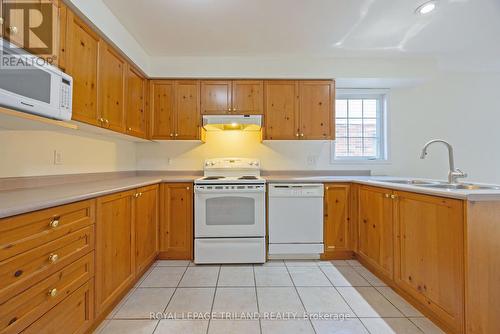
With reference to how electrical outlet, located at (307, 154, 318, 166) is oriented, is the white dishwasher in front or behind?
in front

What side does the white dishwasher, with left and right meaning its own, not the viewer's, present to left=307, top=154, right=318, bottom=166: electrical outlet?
back

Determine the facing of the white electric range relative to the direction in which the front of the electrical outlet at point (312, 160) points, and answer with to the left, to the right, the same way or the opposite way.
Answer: the same way

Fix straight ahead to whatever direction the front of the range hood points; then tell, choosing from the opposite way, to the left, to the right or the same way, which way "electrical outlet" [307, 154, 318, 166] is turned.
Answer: the same way

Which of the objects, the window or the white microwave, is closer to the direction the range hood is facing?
the white microwave

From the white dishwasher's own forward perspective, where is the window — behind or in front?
behind

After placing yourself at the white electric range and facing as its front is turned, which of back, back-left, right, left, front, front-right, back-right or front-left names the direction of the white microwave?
front-right

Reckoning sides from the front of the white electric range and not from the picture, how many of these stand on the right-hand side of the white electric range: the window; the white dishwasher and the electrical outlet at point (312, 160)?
0

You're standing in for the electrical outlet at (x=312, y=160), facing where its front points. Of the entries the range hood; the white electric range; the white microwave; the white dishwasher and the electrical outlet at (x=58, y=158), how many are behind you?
0

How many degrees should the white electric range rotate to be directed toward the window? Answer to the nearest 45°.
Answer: approximately 90° to its left

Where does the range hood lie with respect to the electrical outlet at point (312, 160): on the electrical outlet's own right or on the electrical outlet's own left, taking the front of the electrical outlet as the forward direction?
on the electrical outlet's own right

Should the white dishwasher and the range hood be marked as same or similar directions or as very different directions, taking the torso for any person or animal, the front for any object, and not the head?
same or similar directions

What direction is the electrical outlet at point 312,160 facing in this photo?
toward the camera

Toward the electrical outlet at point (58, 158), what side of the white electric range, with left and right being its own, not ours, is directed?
right

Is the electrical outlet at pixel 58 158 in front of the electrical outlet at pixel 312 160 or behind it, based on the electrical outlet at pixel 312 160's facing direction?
in front

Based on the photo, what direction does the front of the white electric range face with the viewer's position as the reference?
facing the viewer

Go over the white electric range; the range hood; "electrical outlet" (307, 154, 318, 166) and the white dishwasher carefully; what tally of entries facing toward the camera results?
4

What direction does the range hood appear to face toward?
toward the camera

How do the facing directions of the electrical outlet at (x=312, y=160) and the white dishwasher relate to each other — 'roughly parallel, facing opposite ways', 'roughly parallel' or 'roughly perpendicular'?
roughly parallel
